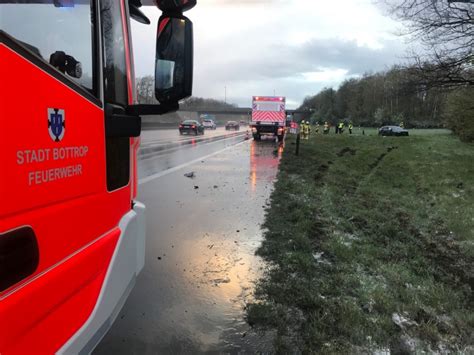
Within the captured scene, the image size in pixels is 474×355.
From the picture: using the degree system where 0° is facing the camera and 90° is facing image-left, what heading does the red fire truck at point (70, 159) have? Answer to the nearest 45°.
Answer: approximately 225°

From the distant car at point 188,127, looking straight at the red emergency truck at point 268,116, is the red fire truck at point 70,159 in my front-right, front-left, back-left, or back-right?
front-right

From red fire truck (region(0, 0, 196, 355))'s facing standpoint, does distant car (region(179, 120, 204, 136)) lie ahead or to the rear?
ahead

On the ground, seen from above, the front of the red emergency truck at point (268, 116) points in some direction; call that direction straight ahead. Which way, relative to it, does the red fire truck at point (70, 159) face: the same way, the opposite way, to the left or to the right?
the same way

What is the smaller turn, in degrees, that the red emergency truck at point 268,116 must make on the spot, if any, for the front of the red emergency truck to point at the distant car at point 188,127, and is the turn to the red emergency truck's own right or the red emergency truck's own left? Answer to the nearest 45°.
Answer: approximately 45° to the red emergency truck's own left

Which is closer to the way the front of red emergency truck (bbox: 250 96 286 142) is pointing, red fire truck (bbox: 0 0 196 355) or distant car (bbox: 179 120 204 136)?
the distant car

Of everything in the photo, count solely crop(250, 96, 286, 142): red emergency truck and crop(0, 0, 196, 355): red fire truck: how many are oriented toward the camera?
0

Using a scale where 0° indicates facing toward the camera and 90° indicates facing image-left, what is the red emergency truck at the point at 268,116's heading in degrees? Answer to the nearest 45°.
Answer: approximately 180°

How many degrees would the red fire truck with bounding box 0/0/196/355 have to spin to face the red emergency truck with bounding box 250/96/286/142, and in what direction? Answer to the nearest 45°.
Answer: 0° — it already faces it

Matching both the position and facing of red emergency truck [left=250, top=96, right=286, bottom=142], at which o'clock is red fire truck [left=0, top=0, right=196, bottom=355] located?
The red fire truck is roughly at 6 o'clock from the red emergency truck.
